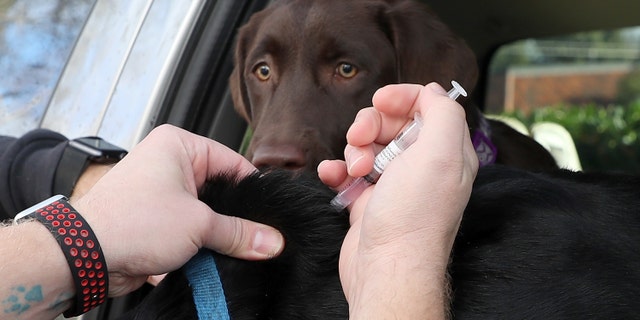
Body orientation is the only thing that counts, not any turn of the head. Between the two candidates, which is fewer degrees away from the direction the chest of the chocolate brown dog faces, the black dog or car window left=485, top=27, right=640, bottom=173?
the black dog

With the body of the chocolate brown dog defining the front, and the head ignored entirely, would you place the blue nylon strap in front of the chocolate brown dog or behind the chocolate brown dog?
in front

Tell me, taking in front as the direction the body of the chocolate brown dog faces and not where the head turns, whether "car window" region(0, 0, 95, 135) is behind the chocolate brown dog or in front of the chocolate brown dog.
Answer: in front

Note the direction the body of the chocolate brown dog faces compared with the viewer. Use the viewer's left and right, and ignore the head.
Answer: facing the viewer and to the left of the viewer
